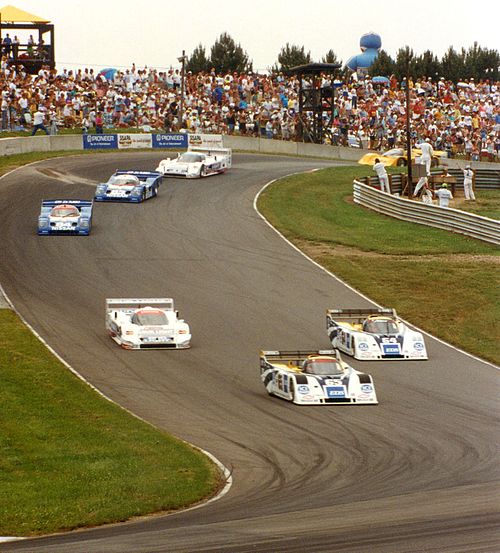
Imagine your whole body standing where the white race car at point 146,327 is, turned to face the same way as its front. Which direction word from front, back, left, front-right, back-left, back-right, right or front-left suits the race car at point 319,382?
front-left

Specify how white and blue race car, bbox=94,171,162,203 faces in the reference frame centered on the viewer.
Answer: facing the viewer and to the left of the viewer

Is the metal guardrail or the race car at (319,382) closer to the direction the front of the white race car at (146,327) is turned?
the race car

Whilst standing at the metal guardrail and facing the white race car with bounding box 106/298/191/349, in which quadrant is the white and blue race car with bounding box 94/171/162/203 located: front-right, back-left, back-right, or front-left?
front-right

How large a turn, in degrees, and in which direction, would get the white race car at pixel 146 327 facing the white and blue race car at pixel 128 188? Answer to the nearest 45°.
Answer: approximately 180°

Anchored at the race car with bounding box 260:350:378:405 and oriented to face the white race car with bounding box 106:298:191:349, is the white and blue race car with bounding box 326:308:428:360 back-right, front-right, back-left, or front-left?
front-right

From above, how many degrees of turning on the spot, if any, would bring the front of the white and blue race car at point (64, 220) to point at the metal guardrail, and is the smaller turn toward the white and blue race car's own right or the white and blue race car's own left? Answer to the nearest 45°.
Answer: approximately 90° to the white and blue race car's own left

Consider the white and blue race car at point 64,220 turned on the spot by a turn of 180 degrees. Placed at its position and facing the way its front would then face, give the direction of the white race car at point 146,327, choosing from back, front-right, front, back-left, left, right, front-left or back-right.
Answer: back

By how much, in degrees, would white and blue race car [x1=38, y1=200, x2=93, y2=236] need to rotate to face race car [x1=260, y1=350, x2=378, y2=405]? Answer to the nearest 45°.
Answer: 0° — it already faces it

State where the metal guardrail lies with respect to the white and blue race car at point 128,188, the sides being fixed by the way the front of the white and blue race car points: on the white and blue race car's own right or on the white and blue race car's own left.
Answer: on the white and blue race car's own left

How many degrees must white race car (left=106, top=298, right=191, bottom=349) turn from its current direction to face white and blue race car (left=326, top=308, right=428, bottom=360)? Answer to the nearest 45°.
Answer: approximately 90° to its left

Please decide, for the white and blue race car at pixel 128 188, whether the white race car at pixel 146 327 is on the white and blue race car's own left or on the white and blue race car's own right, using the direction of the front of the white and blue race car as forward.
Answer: on the white and blue race car's own left

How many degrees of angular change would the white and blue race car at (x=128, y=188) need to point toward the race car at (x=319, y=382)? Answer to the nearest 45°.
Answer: approximately 45° to its left

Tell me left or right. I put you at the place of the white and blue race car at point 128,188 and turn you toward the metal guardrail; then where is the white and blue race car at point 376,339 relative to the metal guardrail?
right

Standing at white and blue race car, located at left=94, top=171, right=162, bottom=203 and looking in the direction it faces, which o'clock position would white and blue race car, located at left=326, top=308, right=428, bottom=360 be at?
white and blue race car, located at left=326, top=308, right=428, bottom=360 is roughly at 10 o'clock from white and blue race car, located at left=94, top=171, right=162, bottom=203.

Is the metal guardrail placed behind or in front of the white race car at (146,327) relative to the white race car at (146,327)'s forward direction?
behind

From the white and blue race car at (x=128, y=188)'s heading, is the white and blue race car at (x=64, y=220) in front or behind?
in front

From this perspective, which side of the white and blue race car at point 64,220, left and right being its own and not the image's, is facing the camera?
front

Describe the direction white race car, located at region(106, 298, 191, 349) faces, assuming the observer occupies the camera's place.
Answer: facing the viewer
